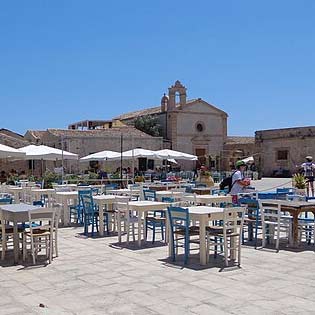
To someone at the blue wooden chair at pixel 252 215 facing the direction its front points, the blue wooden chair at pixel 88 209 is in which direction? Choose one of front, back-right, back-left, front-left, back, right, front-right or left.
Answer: back-left

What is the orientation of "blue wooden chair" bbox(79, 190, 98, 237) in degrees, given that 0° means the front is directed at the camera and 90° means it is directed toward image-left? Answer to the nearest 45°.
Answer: approximately 225°

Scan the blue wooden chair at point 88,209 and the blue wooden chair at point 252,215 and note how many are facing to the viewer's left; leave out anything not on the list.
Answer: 0
